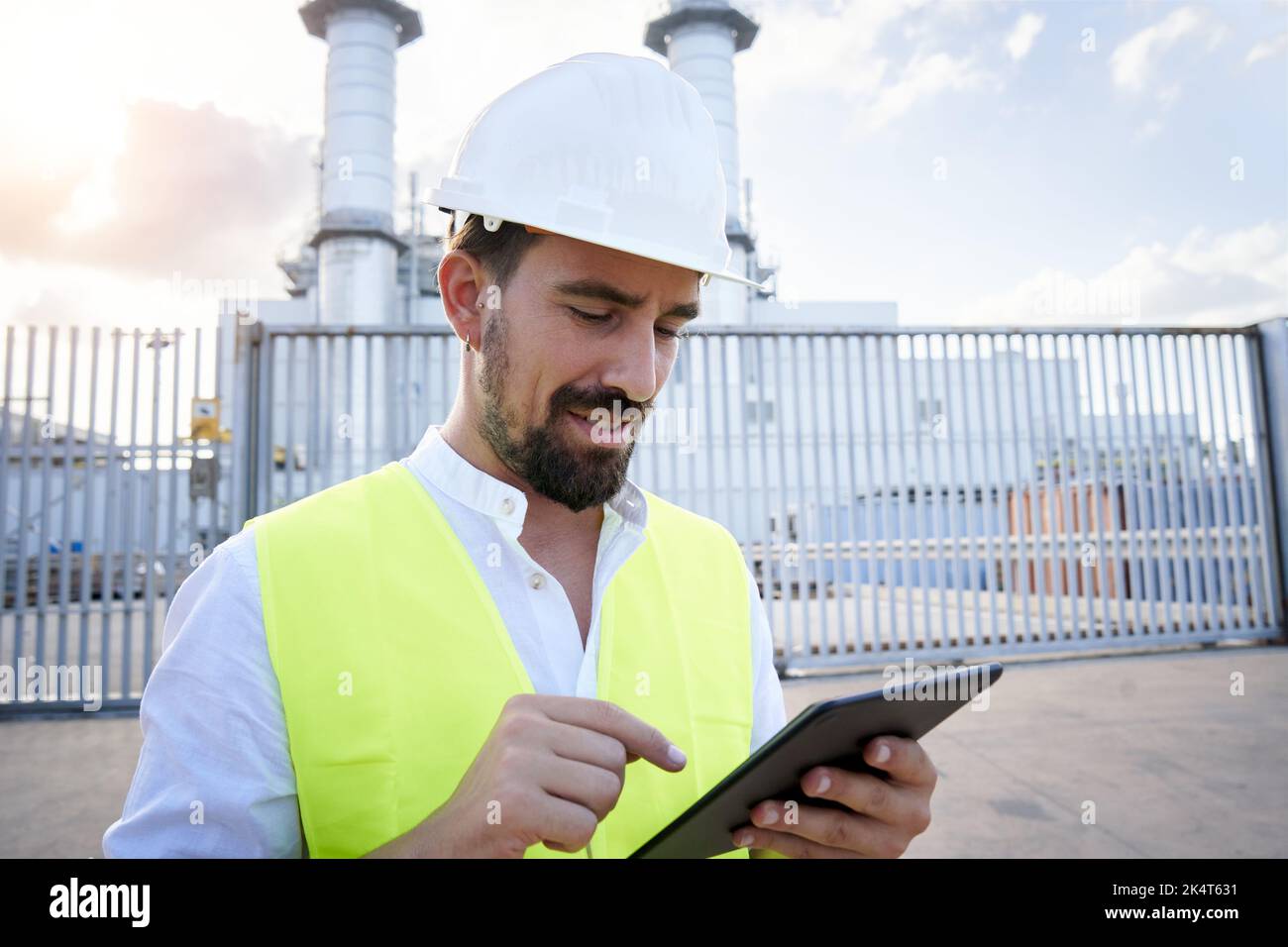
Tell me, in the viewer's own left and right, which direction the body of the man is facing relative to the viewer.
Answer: facing the viewer and to the right of the viewer

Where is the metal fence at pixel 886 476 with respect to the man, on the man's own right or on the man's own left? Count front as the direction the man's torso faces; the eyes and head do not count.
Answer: on the man's own left

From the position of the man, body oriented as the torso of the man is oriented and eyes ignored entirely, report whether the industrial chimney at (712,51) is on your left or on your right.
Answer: on your left

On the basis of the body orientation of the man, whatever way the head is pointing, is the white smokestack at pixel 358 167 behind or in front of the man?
behind

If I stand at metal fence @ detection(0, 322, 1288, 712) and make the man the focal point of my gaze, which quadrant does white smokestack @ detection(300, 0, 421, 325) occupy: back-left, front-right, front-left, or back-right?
back-right

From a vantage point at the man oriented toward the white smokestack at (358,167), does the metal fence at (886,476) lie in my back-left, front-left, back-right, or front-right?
front-right

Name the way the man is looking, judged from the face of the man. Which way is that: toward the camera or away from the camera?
toward the camera

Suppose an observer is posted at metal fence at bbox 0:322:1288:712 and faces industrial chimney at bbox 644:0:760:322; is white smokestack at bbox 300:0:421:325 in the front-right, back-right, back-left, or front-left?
front-left

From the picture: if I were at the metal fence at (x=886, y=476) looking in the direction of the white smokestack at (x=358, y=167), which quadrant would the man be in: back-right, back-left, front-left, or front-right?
back-left
